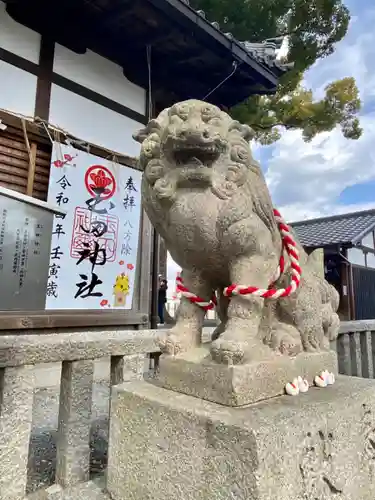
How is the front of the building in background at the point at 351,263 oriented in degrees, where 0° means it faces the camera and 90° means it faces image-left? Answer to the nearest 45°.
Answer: approximately 45°

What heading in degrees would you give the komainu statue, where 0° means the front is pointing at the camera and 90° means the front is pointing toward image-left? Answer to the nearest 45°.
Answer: approximately 45°

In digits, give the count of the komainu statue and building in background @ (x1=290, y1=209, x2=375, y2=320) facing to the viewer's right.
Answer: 0

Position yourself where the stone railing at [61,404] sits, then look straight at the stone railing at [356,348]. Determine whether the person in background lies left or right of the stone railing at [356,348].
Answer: left

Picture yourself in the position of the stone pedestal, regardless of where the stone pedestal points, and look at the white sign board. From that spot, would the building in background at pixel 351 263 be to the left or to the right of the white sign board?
right

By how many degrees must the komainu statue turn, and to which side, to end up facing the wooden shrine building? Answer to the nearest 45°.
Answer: approximately 90° to its right

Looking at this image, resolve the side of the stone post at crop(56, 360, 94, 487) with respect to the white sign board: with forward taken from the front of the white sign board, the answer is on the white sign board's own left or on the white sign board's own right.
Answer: on the white sign board's own right
